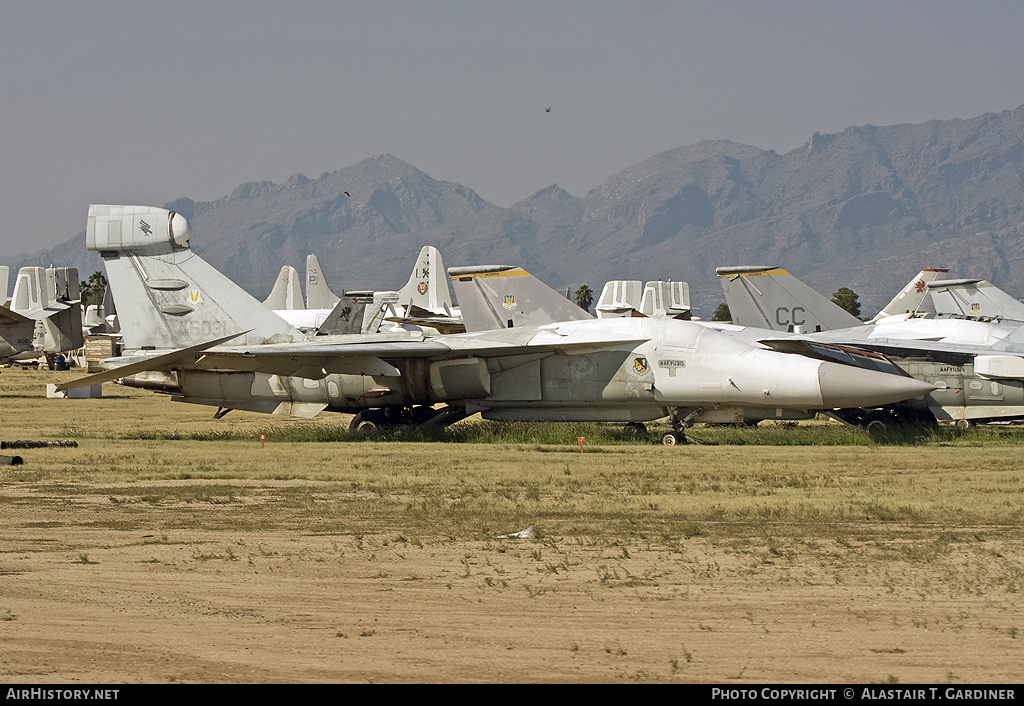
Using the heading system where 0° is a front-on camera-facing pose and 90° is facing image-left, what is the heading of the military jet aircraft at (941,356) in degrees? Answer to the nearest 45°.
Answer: approximately 270°

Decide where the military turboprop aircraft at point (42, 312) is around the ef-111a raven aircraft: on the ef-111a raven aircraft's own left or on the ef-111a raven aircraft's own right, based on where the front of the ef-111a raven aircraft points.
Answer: on the ef-111a raven aircraft's own left

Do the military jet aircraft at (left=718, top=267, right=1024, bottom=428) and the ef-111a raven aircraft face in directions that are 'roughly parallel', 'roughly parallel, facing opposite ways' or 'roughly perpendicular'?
roughly parallel

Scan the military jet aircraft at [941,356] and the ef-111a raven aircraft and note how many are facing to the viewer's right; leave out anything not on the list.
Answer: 2

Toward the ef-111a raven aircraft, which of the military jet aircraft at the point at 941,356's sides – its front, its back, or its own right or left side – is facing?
back

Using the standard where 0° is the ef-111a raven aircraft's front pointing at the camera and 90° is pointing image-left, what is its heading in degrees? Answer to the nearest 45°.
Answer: approximately 270°

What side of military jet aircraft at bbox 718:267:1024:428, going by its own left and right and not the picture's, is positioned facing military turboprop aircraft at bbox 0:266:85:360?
back

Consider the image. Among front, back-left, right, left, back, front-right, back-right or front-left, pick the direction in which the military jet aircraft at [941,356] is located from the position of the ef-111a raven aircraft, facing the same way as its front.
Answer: front

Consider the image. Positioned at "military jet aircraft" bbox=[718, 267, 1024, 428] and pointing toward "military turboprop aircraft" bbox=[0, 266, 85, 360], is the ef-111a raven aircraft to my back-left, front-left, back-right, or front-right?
front-left
